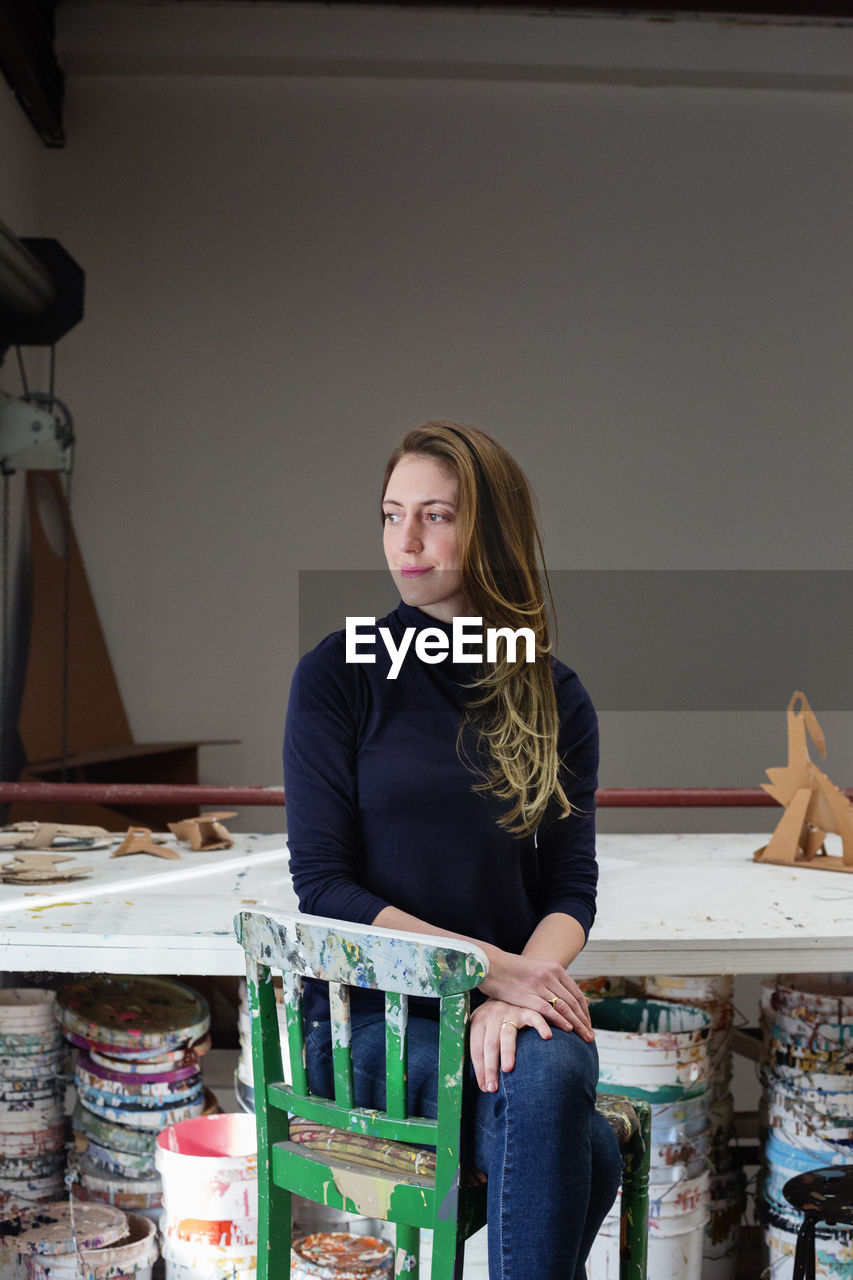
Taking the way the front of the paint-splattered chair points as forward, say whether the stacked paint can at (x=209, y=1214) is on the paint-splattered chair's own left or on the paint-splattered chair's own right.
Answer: on the paint-splattered chair's own left

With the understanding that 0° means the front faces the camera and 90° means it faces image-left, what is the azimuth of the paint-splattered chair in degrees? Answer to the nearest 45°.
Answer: approximately 225°

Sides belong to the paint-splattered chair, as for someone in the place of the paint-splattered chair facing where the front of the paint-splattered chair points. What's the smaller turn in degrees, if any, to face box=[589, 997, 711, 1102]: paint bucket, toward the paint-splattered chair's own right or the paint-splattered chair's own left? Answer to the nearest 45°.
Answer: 0° — it already faces it

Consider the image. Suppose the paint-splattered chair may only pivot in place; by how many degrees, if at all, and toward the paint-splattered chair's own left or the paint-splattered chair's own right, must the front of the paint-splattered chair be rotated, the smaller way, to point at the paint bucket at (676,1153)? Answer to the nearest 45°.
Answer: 0° — it already faces it

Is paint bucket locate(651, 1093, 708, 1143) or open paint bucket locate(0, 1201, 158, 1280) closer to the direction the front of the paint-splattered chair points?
the paint bucket locate(651, 1093, 708, 1143)

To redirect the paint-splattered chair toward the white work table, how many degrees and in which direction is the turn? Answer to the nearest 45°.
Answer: approximately 45° to its left

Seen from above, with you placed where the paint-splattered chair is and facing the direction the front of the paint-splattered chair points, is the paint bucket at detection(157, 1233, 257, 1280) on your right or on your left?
on your left

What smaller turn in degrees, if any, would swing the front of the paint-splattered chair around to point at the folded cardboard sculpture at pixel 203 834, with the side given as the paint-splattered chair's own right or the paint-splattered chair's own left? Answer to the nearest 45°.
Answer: approximately 45° to the paint-splattered chair's own left

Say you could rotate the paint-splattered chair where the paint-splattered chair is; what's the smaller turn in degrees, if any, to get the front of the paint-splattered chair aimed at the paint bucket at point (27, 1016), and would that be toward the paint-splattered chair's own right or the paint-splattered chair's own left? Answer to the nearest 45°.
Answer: approximately 90° to the paint-splattered chair's own left

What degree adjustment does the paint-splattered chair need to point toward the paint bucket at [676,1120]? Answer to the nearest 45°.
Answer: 0° — it already faces it
